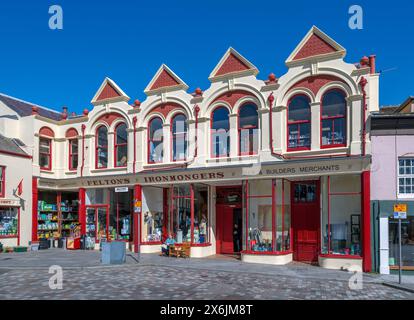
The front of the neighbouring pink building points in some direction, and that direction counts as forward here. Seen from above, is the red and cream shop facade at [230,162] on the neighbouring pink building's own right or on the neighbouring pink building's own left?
on the neighbouring pink building's own right

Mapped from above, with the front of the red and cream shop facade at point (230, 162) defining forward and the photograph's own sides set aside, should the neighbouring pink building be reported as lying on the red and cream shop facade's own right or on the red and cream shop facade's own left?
on the red and cream shop facade's own left

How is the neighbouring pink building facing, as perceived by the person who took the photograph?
facing the viewer

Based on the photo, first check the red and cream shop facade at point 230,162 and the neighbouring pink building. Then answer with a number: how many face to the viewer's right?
0

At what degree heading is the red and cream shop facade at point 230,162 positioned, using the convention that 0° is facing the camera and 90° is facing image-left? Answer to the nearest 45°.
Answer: approximately 45°
